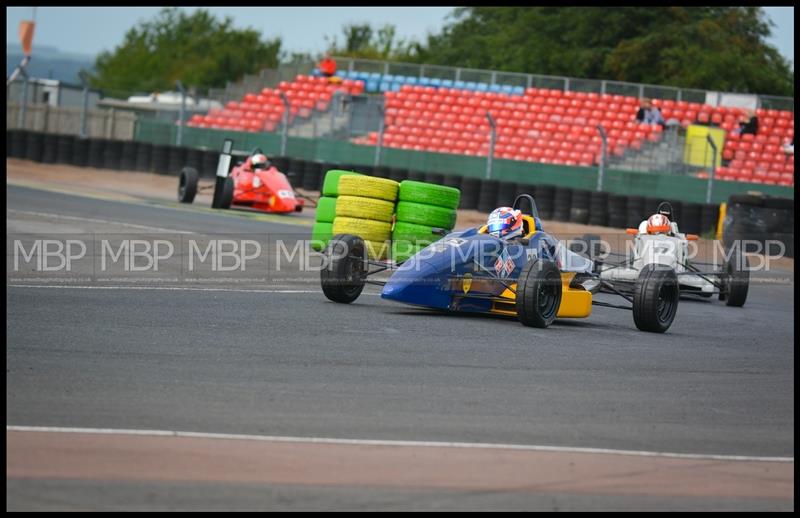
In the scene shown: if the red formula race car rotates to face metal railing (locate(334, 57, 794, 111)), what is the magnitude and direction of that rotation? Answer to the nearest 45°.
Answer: approximately 90° to its left

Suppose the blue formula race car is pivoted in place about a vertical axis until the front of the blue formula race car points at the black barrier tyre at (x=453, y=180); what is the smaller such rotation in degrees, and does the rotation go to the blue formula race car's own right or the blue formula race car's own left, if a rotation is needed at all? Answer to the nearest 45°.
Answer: approximately 135° to the blue formula race car's own right

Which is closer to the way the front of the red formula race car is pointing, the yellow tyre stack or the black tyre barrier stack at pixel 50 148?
the yellow tyre stack

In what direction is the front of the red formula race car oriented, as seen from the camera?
facing the viewer and to the right of the viewer

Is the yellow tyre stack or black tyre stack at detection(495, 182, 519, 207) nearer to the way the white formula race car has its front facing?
the yellow tyre stack

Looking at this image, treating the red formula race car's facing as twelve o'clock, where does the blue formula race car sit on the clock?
The blue formula race car is roughly at 1 o'clock from the red formula race car.

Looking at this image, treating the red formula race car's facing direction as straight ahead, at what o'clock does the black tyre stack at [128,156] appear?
The black tyre stack is roughly at 7 o'clock from the red formula race car.

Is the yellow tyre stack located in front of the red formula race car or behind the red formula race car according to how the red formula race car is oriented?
in front

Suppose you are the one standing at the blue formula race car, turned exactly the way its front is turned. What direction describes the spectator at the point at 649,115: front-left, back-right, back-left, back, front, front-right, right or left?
back-right
